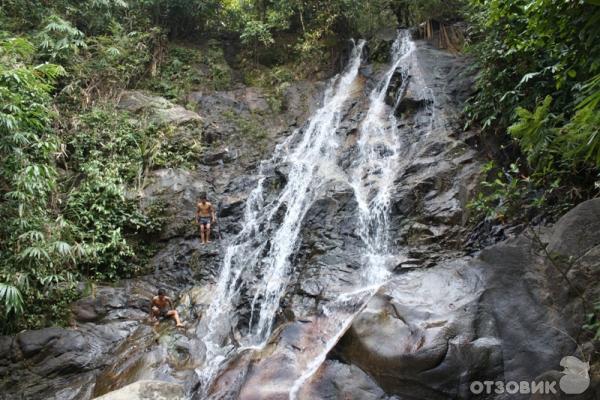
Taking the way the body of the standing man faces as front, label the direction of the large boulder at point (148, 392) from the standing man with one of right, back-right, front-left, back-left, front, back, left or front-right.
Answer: front

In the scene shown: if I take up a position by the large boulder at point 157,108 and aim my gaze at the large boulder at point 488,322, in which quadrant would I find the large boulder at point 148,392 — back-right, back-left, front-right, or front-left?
front-right

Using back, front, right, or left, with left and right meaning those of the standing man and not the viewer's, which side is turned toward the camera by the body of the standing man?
front

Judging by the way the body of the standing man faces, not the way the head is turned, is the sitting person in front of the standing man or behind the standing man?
in front

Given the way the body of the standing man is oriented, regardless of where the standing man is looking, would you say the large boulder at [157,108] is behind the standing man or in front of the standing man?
behind

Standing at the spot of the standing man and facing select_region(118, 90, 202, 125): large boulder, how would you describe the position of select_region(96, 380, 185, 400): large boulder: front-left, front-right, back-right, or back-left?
back-left

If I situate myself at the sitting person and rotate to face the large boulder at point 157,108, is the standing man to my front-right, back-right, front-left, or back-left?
front-right

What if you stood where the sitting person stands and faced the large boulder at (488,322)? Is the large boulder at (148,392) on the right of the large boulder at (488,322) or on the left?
right
